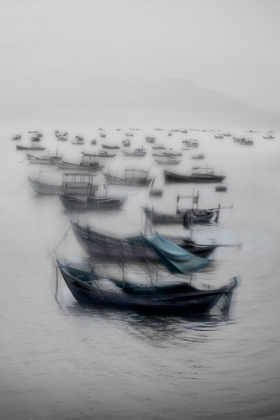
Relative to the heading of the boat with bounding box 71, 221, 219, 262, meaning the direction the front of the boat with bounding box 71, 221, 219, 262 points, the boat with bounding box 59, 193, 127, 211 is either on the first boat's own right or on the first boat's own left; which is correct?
on the first boat's own right

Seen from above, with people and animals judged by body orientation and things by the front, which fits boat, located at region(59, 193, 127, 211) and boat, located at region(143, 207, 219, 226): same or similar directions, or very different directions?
same or similar directions

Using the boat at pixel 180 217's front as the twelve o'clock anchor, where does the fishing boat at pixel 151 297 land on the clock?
The fishing boat is roughly at 9 o'clock from the boat.

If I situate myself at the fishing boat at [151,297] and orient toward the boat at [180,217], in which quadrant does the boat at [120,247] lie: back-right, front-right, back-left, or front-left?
front-left

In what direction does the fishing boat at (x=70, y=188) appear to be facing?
to the viewer's left

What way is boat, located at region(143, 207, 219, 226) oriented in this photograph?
to the viewer's left

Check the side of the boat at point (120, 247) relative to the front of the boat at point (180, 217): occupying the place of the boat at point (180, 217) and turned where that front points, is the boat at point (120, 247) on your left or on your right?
on your left

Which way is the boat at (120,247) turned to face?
to the viewer's left

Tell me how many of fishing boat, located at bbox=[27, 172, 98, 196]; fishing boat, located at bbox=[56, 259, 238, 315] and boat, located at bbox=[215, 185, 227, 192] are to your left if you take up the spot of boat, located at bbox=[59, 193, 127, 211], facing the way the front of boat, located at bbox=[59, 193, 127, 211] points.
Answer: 1

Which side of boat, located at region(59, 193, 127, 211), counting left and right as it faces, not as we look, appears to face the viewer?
left

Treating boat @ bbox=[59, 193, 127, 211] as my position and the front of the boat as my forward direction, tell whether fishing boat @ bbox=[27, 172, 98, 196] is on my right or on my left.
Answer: on my right

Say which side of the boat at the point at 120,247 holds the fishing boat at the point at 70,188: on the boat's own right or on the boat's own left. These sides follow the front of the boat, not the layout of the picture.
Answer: on the boat's own right

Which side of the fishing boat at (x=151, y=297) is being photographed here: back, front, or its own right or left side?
left
